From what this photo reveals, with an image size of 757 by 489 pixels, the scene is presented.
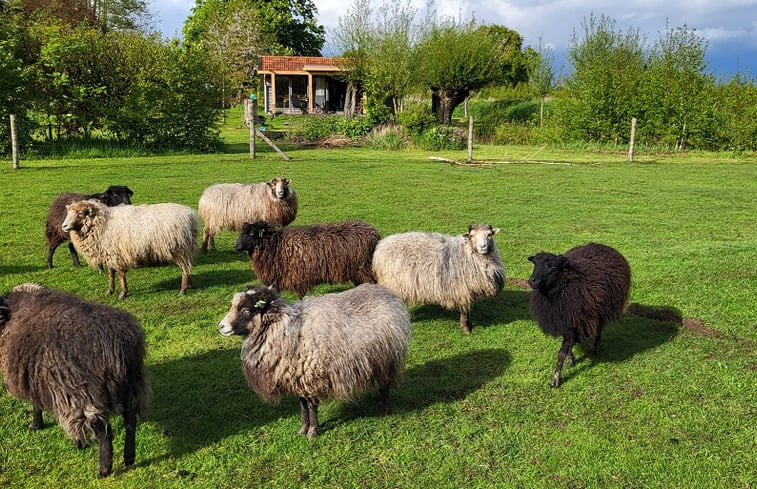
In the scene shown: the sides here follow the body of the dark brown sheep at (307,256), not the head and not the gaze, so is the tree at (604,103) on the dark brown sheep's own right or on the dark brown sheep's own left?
on the dark brown sheep's own right

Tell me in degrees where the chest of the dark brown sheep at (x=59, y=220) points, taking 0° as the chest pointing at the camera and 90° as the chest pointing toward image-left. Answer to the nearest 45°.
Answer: approximately 270°

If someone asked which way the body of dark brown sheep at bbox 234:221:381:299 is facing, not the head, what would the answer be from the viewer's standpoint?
to the viewer's left

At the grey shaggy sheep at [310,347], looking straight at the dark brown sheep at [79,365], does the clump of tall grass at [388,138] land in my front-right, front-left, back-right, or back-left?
back-right

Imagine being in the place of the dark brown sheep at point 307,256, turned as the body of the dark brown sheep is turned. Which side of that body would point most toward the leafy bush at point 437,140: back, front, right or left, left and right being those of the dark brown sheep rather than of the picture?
right

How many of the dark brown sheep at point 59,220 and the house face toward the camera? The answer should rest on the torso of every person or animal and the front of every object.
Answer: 1

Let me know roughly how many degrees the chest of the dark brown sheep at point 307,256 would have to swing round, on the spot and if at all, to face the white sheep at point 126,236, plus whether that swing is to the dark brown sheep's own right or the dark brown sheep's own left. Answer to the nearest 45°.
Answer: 0° — it already faces it

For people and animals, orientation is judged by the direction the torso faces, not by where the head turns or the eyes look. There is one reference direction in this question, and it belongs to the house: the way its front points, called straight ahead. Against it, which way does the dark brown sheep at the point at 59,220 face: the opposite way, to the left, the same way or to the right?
to the left

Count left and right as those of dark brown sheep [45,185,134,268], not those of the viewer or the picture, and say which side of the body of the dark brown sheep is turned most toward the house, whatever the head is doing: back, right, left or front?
left

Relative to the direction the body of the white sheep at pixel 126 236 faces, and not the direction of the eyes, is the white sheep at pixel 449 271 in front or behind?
behind
